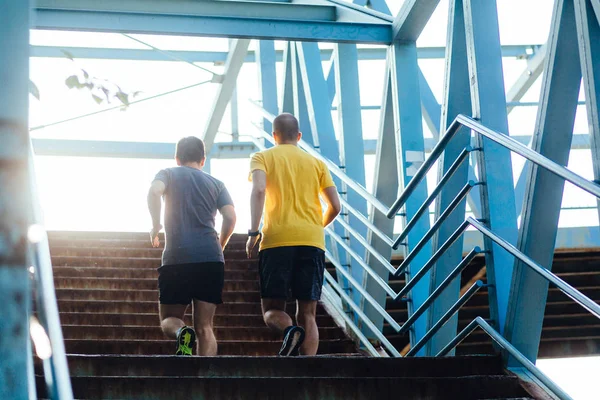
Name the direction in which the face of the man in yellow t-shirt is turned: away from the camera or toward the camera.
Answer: away from the camera

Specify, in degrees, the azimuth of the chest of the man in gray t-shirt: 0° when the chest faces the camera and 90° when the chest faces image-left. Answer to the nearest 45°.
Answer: approximately 180°

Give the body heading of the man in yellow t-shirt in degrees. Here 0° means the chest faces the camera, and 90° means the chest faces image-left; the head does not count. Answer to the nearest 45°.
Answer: approximately 180°

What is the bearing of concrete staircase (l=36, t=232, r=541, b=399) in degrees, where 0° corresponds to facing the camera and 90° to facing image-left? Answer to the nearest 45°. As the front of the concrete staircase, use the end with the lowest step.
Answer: approximately 0°

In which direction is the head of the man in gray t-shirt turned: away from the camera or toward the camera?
away from the camera
